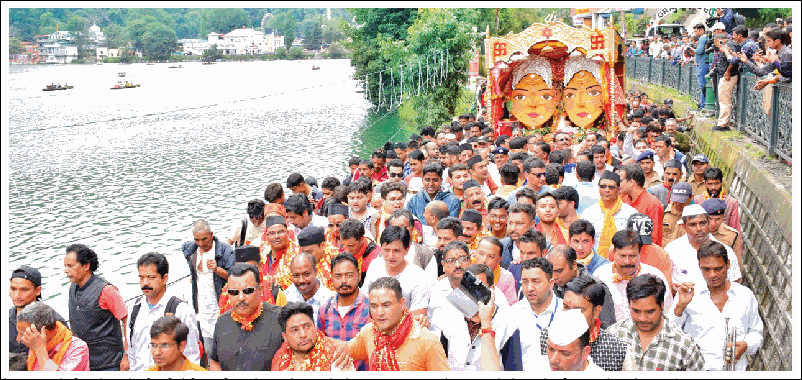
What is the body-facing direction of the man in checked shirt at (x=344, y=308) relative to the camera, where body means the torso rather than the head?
toward the camera

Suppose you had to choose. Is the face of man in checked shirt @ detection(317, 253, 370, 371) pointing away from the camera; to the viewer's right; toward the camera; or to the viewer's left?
toward the camera

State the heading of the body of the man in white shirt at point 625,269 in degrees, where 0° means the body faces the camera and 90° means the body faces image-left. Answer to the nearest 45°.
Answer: approximately 0°

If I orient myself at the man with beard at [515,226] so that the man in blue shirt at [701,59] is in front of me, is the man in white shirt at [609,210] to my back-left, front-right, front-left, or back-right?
front-right

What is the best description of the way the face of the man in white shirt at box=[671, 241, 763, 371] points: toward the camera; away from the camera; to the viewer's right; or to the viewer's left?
toward the camera

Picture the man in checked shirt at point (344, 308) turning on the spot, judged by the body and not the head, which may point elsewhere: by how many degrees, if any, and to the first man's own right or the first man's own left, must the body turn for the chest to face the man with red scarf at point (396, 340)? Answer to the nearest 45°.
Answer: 0° — they already face them

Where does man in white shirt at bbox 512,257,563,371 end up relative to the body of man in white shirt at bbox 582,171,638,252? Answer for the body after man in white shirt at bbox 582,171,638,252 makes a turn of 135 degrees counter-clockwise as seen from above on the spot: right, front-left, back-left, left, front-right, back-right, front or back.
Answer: back-right

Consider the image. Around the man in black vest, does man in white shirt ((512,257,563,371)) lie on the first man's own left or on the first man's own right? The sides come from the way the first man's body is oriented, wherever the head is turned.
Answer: on the first man's own left

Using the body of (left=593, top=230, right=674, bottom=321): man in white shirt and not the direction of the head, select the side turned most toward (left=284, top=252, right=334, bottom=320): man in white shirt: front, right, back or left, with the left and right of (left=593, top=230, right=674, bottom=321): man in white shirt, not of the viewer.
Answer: right

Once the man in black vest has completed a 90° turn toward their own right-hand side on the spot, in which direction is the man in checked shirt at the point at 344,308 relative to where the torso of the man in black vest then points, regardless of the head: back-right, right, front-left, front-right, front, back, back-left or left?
back

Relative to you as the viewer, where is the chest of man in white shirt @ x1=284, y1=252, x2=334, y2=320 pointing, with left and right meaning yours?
facing the viewer

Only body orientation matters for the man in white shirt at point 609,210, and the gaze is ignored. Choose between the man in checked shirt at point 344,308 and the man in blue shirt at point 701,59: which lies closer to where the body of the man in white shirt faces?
the man in checked shirt

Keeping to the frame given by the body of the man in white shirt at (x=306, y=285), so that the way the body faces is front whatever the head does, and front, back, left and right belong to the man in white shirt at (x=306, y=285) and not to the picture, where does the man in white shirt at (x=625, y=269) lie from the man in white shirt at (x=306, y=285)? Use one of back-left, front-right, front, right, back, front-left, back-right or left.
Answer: left

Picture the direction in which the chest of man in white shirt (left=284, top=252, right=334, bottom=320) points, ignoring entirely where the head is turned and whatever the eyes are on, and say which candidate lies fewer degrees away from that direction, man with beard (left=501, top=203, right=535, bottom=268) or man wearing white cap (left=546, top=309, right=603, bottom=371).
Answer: the man wearing white cap

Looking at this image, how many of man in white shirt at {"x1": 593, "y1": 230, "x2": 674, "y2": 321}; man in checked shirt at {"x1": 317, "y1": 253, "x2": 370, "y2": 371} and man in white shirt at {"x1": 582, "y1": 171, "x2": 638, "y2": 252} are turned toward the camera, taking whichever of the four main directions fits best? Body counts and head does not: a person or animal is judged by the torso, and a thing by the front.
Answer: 3

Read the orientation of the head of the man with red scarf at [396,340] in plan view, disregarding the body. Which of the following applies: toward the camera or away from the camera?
toward the camera

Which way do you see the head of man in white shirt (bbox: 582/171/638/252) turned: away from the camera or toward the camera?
toward the camera
